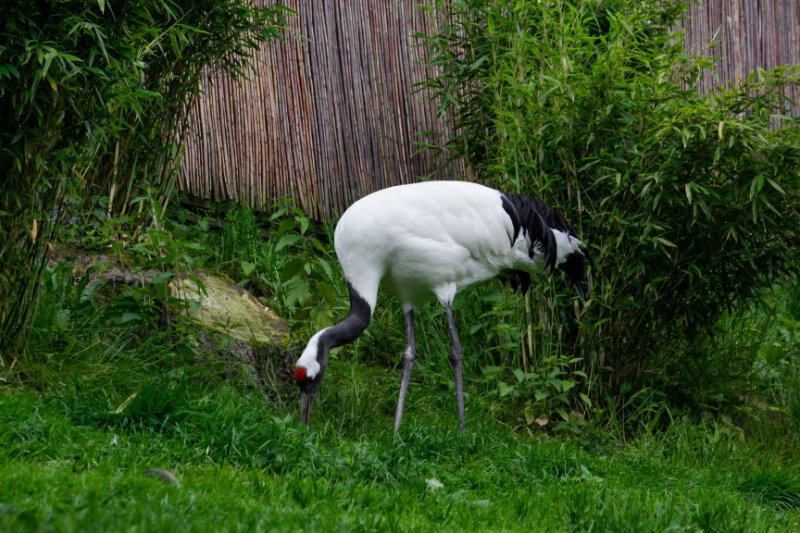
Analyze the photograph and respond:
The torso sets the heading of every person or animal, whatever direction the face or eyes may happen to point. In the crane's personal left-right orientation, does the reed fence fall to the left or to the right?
on its right

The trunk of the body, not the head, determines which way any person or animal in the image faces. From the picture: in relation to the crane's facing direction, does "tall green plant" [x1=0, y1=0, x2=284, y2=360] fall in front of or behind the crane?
in front

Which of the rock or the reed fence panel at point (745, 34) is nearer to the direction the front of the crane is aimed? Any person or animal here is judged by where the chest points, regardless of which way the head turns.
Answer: the rock

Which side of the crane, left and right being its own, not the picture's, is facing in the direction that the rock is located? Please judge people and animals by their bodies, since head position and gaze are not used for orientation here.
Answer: front

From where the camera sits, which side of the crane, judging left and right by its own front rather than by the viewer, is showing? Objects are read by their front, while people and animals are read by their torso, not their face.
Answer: left

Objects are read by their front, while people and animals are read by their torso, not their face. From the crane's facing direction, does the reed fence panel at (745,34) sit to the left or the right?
on its right

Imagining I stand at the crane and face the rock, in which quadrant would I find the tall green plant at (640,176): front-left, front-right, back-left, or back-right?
back-right
